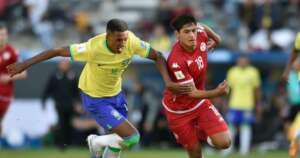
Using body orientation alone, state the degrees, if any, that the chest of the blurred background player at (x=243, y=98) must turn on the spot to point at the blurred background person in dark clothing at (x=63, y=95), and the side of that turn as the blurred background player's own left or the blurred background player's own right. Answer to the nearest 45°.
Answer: approximately 90° to the blurred background player's own right

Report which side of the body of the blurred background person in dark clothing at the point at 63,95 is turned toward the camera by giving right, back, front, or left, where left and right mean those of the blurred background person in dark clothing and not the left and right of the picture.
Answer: front

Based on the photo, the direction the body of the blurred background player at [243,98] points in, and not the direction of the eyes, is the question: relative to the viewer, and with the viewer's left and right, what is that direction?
facing the viewer

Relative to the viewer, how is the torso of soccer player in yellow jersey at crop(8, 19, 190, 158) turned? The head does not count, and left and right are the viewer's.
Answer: facing the viewer and to the right of the viewer

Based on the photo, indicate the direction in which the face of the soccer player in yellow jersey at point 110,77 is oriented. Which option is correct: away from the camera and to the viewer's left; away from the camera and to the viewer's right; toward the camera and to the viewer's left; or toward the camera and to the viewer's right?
toward the camera and to the viewer's right

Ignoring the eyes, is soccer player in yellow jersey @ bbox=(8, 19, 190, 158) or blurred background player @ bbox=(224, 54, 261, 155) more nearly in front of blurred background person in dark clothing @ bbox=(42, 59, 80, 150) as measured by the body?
the soccer player in yellow jersey

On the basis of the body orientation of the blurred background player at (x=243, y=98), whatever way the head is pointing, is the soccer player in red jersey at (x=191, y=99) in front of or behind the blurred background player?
in front
